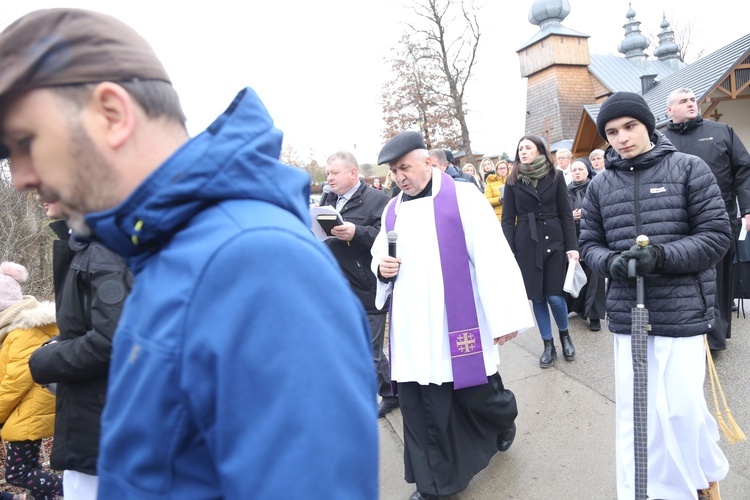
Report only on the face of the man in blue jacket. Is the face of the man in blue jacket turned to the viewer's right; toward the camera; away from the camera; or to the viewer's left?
to the viewer's left

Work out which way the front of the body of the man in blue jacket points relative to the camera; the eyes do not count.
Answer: to the viewer's left

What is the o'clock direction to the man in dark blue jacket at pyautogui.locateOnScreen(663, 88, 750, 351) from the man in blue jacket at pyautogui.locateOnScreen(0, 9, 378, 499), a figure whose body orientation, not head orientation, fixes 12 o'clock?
The man in dark blue jacket is roughly at 5 o'clock from the man in blue jacket.

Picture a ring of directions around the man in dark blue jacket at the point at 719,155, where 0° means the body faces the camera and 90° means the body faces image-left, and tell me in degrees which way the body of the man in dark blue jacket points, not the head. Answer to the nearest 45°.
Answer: approximately 0°

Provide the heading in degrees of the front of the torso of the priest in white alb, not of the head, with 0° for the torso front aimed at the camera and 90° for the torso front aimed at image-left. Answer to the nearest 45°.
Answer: approximately 45°

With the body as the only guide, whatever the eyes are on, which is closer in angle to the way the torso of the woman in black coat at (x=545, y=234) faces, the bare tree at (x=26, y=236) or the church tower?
the bare tree
